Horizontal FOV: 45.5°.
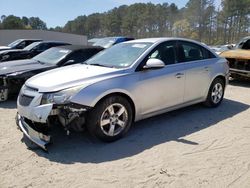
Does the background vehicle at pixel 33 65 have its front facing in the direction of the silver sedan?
no

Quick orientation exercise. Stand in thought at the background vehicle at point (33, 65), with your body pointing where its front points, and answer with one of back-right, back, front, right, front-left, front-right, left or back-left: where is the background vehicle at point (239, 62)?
back-left

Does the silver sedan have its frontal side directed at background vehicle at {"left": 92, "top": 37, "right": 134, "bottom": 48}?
no

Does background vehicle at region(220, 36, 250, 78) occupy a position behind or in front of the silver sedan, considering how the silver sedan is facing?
behind

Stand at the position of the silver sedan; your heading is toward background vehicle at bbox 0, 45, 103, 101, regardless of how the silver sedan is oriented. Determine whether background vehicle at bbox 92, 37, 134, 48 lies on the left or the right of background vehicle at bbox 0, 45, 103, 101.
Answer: right

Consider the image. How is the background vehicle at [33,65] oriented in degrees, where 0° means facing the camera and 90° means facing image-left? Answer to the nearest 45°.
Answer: approximately 45°

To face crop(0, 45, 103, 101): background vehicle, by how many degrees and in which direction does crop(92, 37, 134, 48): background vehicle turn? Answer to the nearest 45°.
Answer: approximately 45° to its left

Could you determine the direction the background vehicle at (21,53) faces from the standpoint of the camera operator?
facing the viewer and to the left of the viewer

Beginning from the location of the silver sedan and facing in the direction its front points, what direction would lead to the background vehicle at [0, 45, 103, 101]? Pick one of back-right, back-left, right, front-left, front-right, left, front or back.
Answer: right

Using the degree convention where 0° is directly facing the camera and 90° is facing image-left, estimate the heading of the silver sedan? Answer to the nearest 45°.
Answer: approximately 45°

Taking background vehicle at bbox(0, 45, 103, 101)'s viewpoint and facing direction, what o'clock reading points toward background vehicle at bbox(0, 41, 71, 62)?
background vehicle at bbox(0, 41, 71, 62) is roughly at 4 o'clock from background vehicle at bbox(0, 45, 103, 101).

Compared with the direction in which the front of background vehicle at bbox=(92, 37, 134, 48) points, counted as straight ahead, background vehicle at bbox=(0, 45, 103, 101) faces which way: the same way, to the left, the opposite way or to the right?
the same way

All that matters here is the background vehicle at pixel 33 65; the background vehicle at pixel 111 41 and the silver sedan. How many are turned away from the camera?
0

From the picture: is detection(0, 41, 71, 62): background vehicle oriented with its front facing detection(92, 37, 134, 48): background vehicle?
no

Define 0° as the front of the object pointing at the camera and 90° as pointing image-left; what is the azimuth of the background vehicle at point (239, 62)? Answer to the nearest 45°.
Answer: approximately 45°

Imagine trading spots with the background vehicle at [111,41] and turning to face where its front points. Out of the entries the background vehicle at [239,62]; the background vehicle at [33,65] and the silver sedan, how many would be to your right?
0
